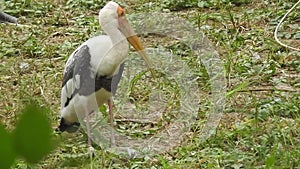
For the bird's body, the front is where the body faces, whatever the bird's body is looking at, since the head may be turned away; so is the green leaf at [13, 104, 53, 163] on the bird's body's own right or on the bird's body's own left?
on the bird's body's own right

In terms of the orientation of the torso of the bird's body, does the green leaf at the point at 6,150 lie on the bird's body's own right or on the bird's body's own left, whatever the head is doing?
on the bird's body's own right

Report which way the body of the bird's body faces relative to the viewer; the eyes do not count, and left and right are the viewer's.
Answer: facing the viewer and to the right of the viewer
